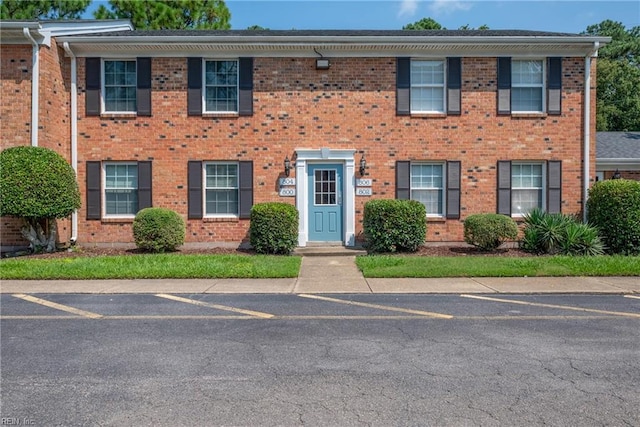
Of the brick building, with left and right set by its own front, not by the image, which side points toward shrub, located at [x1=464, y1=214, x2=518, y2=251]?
left

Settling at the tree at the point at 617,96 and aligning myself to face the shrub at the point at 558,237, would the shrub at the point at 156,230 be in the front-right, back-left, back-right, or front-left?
front-right

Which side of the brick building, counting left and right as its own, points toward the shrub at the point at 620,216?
left

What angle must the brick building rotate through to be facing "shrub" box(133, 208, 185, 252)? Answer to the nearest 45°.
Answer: approximately 90° to its right

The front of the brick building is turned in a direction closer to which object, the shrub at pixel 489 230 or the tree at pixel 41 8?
the shrub

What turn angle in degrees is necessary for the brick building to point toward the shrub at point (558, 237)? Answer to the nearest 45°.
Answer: approximately 90° to its left

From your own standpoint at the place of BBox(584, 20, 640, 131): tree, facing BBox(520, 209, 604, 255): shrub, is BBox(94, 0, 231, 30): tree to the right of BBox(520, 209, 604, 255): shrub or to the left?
right

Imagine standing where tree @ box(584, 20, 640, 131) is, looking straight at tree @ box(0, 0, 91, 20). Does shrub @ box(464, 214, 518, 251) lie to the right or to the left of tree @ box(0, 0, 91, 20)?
left

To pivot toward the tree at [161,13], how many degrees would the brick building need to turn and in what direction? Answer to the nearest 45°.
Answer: approximately 135° to its right

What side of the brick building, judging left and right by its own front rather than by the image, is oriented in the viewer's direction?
front

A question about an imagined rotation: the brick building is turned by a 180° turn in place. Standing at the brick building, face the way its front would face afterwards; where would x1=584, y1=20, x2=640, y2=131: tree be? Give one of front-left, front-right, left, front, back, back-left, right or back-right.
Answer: front-right
